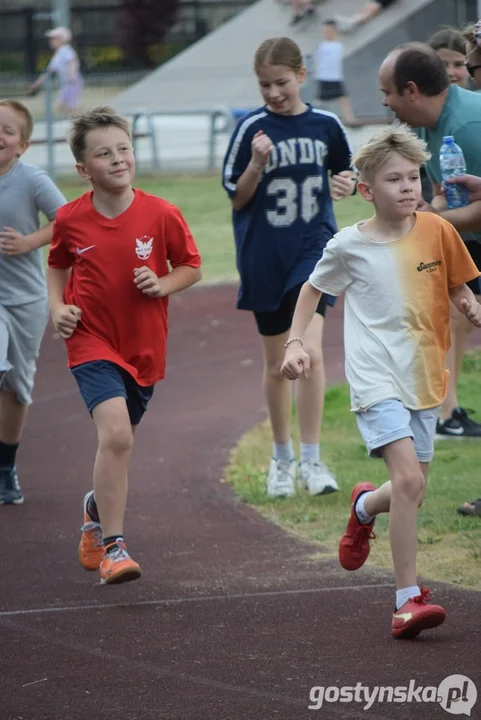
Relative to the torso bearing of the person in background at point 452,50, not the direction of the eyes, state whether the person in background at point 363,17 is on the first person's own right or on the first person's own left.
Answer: on the first person's own right

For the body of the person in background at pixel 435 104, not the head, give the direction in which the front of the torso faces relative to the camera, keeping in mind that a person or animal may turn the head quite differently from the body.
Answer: to the viewer's left

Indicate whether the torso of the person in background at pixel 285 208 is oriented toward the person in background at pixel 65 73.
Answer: no

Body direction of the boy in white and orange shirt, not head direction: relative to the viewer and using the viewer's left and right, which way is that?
facing the viewer and to the right of the viewer

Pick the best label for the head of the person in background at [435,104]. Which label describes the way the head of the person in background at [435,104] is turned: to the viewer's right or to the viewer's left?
to the viewer's left

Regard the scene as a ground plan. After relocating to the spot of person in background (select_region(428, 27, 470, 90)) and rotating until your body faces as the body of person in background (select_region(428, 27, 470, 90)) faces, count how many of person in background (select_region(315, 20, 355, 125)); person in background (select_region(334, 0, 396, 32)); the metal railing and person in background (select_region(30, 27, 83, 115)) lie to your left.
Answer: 0

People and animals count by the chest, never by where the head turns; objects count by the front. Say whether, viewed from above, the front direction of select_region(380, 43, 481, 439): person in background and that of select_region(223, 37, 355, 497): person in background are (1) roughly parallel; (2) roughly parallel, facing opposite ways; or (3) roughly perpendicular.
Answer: roughly perpendicular

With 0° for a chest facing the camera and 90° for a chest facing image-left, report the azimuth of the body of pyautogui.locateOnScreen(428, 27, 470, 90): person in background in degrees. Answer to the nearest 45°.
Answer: approximately 45°

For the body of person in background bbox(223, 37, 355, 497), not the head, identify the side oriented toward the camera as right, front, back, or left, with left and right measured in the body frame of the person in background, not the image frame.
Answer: front

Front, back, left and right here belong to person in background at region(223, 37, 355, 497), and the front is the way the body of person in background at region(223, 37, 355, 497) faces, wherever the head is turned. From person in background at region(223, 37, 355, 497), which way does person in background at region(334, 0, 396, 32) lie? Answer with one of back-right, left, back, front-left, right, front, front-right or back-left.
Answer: back

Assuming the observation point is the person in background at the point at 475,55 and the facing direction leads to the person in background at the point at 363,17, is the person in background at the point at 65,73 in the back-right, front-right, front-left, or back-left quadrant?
front-left

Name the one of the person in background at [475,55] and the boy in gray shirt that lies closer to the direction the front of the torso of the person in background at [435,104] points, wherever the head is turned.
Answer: the boy in gray shirt

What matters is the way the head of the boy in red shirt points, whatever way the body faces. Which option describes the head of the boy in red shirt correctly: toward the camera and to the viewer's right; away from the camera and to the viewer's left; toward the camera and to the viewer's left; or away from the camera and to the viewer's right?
toward the camera and to the viewer's right

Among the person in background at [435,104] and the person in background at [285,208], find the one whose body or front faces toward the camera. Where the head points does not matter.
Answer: the person in background at [285,208]

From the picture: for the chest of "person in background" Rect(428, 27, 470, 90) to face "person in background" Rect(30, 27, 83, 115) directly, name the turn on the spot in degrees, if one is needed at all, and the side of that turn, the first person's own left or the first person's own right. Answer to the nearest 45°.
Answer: approximately 90° to the first person's own right

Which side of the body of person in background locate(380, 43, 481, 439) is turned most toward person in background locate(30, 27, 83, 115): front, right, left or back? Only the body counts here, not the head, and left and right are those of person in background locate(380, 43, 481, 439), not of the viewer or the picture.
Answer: right
